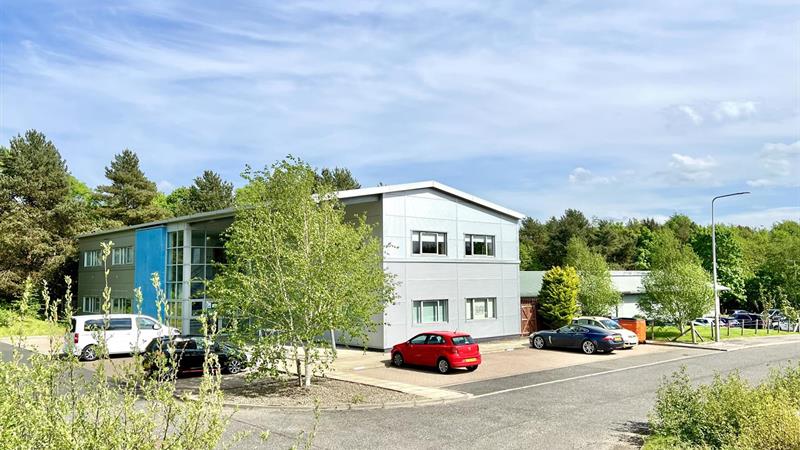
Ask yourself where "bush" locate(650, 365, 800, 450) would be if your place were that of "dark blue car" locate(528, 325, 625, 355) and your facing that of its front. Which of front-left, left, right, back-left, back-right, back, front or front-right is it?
back-left

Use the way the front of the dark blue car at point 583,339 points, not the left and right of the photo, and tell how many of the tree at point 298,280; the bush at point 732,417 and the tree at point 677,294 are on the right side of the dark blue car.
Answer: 1

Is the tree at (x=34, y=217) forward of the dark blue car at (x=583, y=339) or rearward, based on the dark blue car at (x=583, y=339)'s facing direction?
forward

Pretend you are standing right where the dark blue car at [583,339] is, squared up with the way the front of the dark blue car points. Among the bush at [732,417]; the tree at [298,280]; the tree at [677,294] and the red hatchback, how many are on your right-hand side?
1

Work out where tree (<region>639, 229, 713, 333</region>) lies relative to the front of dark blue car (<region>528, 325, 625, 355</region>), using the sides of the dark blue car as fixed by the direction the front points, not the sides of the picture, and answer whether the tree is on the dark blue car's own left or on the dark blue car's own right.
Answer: on the dark blue car's own right

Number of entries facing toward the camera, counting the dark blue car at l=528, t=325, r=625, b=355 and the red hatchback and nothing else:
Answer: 0

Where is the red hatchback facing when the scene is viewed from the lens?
facing away from the viewer and to the left of the viewer

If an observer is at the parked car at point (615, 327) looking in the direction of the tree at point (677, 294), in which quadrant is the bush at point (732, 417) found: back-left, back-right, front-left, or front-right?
back-right

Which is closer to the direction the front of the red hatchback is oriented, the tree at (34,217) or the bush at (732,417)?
the tree

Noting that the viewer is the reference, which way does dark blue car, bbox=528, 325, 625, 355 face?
facing away from the viewer and to the left of the viewer

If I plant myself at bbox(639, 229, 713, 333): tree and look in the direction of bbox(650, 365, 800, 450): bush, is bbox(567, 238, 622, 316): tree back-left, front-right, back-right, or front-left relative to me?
back-right

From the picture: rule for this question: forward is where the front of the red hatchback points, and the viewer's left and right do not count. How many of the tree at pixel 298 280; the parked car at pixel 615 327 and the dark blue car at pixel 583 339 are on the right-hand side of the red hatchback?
2
